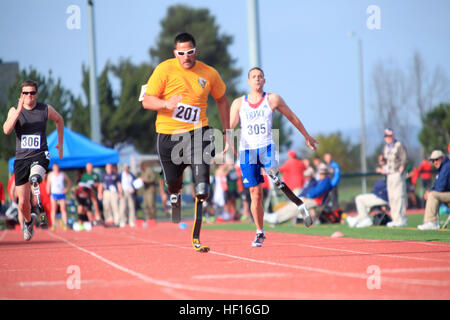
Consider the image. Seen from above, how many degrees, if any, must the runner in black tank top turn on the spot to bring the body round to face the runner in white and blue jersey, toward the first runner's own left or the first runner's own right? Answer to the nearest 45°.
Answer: approximately 45° to the first runner's own left

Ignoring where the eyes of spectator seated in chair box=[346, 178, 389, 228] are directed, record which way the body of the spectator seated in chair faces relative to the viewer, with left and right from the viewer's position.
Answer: facing to the left of the viewer

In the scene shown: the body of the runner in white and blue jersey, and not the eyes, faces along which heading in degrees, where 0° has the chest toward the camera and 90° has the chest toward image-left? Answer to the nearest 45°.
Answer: approximately 0°

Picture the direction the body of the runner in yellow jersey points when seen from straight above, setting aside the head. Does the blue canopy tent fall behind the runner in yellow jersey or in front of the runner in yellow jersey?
behind

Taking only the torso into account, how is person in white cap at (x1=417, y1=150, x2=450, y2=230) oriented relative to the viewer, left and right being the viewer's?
facing to the left of the viewer

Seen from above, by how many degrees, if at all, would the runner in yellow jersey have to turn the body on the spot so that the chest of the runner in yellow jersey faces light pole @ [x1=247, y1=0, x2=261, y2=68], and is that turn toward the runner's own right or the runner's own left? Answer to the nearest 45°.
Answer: approximately 180°

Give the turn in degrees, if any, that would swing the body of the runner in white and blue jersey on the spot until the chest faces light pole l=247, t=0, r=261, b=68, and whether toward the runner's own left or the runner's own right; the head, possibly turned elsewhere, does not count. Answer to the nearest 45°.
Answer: approximately 180°

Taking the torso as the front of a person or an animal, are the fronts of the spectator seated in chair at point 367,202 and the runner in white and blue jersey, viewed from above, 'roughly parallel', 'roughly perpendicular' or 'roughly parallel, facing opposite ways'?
roughly perpendicular

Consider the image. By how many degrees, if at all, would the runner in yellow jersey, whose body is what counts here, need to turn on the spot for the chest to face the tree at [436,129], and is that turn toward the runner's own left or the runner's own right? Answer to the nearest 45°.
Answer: approximately 135° to the runner's own left
